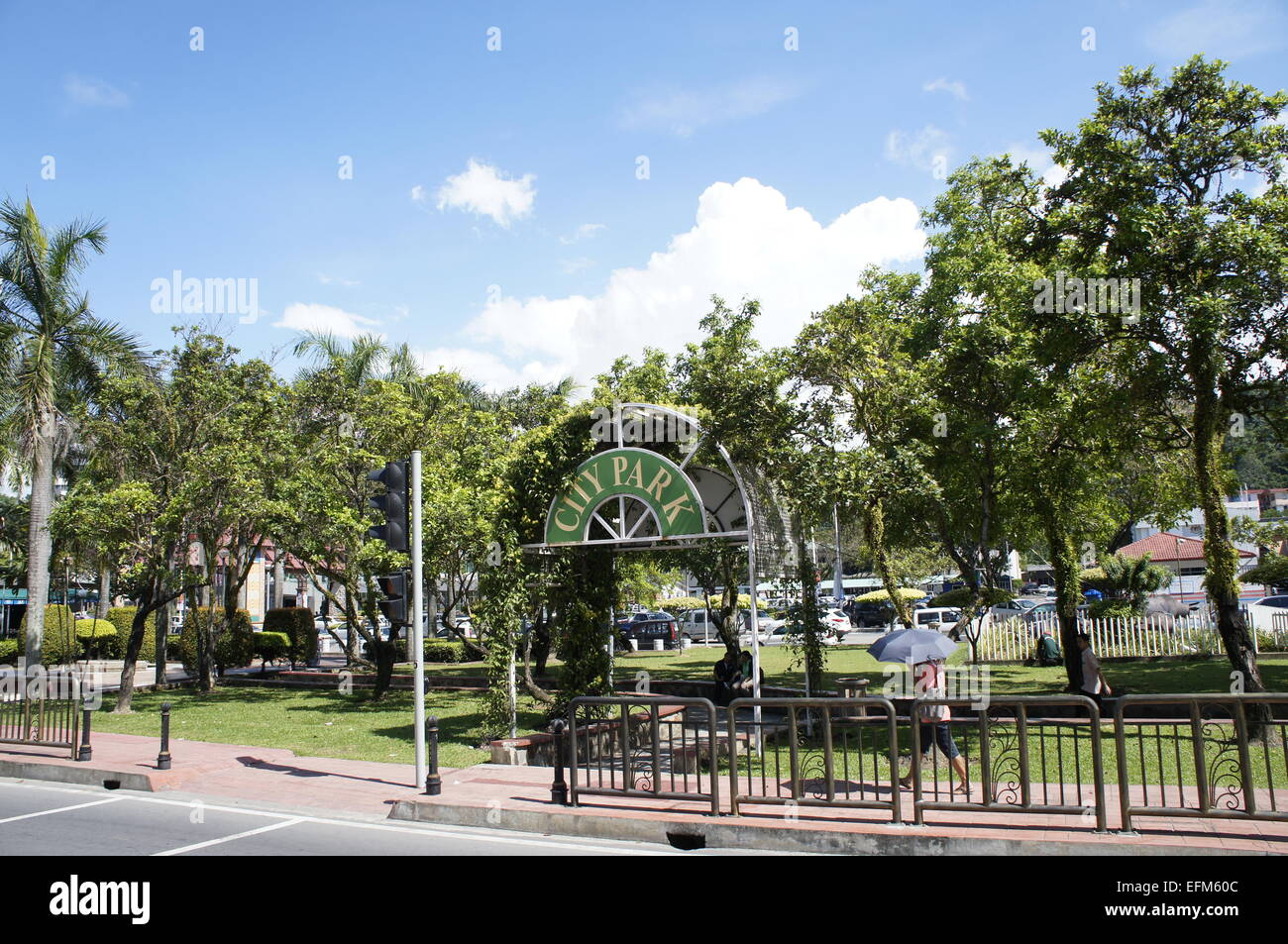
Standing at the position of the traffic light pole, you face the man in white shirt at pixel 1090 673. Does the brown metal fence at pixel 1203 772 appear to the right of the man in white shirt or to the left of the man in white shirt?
right

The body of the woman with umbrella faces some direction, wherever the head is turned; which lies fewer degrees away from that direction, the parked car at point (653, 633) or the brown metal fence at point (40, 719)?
the brown metal fence
